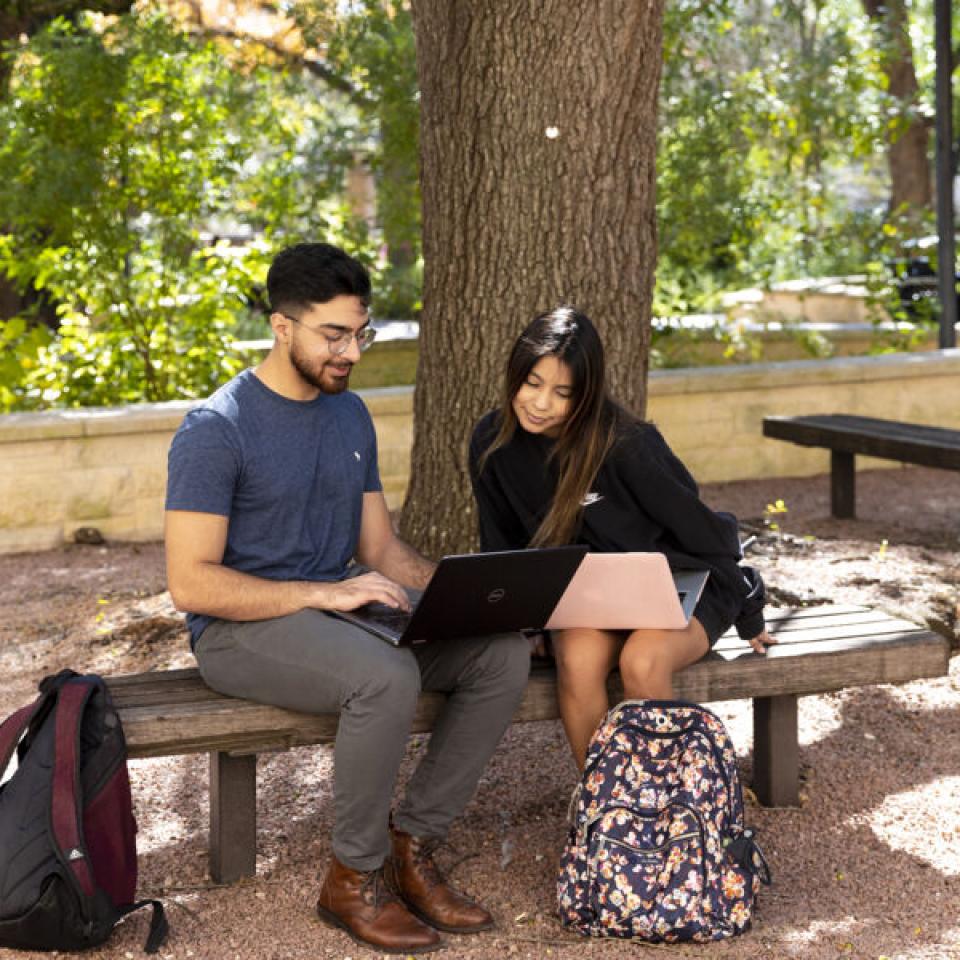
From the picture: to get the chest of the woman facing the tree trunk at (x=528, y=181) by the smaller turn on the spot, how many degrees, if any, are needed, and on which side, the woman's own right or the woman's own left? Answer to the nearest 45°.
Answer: approximately 135° to the woman's own right

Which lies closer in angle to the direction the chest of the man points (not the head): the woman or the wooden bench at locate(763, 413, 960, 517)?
the woman

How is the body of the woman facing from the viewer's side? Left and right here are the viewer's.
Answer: facing the viewer and to the left of the viewer

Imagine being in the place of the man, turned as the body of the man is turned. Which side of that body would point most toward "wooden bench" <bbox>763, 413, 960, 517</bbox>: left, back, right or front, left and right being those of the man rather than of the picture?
left

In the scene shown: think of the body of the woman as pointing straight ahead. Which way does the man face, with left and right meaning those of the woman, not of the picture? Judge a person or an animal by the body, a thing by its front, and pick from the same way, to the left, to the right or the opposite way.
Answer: to the left

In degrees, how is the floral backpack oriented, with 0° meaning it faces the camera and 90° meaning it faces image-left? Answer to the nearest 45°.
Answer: approximately 0°

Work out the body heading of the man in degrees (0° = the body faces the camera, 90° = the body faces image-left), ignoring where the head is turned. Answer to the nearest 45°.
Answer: approximately 315°
